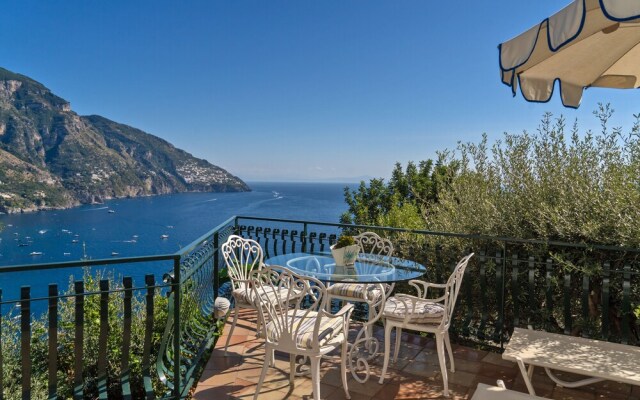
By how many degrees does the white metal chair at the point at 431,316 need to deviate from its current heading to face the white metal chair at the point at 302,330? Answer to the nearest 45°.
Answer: approximately 45° to its left

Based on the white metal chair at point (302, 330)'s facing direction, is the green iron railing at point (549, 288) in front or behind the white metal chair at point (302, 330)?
in front

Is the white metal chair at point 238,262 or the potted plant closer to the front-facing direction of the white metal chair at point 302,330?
the potted plant

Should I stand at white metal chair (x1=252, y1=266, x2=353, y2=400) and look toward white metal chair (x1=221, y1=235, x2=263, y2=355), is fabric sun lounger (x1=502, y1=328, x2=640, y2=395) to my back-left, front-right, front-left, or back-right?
back-right

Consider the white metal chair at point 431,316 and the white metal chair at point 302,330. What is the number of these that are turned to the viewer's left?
1

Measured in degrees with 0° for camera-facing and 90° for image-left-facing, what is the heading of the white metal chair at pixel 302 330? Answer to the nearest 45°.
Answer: approximately 225°

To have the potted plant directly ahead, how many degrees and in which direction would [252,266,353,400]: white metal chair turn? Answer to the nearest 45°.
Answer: approximately 45° to its left

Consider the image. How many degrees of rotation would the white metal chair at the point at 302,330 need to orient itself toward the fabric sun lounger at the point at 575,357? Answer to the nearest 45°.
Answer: approximately 45° to its right

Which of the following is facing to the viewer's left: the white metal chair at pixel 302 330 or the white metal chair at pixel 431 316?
the white metal chair at pixel 431 316

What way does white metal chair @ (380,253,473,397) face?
to the viewer's left

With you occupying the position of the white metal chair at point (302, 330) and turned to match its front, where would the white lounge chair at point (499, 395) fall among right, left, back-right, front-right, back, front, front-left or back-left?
right

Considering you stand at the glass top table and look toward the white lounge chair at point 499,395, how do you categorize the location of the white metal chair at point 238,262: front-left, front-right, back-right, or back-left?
back-right

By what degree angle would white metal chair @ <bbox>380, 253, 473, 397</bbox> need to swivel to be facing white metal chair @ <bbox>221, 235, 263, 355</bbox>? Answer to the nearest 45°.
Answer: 0° — it already faces it
